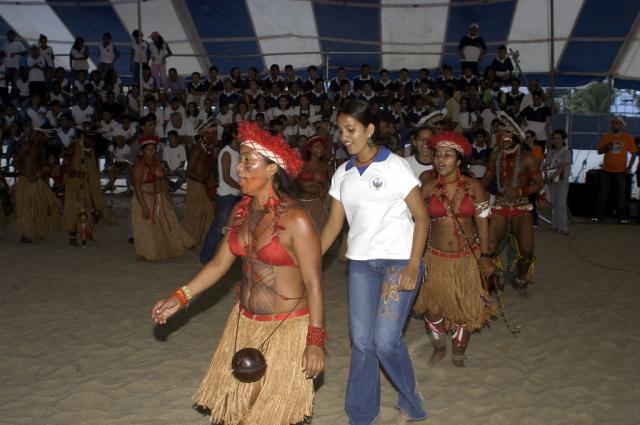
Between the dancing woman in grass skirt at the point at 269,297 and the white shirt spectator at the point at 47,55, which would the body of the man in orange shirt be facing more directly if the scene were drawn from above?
the dancing woman in grass skirt

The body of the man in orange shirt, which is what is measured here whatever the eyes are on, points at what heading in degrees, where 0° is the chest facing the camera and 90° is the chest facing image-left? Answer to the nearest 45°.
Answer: approximately 0°

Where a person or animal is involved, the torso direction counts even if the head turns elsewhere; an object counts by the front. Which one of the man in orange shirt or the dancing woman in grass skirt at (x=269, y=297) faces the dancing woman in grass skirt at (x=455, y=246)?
the man in orange shirt

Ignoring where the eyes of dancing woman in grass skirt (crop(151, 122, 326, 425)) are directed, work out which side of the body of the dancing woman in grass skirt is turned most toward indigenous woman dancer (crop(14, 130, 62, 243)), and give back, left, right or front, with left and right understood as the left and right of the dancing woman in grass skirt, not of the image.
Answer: right

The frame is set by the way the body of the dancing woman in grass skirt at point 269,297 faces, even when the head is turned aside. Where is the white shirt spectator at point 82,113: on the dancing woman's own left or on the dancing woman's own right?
on the dancing woman's own right

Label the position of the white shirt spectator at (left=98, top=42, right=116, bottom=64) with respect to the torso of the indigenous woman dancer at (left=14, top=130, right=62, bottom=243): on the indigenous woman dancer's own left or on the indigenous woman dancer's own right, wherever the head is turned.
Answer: on the indigenous woman dancer's own left

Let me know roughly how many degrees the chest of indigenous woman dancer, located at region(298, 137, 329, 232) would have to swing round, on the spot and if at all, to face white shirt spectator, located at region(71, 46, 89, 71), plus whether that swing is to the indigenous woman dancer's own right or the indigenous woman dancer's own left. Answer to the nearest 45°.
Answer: approximately 135° to the indigenous woman dancer's own right

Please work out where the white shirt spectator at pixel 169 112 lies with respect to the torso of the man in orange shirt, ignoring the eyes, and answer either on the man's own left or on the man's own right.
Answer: on the man's own right

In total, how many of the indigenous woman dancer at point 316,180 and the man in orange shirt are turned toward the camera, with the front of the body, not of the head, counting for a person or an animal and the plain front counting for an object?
2

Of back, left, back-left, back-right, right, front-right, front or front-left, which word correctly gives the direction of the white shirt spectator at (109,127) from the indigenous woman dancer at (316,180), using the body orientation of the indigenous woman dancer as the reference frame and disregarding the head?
back-right

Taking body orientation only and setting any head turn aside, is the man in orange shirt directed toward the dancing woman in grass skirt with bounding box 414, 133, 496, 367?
yes

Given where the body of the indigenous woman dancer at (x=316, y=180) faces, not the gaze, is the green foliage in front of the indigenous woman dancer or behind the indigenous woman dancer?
behind

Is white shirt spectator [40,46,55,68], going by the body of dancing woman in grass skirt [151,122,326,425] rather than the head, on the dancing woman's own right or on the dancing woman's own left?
on the dancing woman's own right
